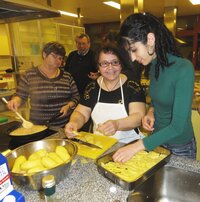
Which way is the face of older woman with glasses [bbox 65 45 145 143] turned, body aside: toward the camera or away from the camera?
toward the camera

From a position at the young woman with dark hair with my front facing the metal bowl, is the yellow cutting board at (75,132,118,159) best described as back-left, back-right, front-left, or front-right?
front-right

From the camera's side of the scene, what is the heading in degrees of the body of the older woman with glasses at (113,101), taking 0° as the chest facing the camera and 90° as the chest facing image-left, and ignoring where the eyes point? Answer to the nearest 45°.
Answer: approximately 0°

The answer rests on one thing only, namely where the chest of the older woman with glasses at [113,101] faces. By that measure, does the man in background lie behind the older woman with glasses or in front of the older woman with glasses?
behind

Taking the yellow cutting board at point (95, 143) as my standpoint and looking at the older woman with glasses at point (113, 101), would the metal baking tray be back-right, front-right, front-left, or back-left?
back-right

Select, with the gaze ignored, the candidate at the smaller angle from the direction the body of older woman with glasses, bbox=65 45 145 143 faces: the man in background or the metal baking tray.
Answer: the metal baking tray

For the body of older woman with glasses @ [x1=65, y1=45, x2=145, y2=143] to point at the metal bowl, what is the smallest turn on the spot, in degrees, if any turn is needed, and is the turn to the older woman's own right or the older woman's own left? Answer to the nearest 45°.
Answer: approximately 45° to the older woman's own right

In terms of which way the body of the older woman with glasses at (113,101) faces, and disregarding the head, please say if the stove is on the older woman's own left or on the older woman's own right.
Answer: on the older woman's own right

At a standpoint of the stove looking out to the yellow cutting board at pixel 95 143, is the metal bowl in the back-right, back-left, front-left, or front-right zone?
front-right

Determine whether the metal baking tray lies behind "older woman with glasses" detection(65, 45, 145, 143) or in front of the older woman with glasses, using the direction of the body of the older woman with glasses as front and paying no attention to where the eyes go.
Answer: in front

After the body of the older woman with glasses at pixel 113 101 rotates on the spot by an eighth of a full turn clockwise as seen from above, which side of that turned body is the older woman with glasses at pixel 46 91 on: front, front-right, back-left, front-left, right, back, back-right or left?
right

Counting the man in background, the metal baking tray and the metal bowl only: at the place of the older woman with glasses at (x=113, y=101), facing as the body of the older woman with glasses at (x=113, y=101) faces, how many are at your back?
1

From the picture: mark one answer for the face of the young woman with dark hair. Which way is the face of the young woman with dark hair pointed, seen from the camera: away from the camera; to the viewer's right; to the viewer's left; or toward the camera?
to the viewer's left
